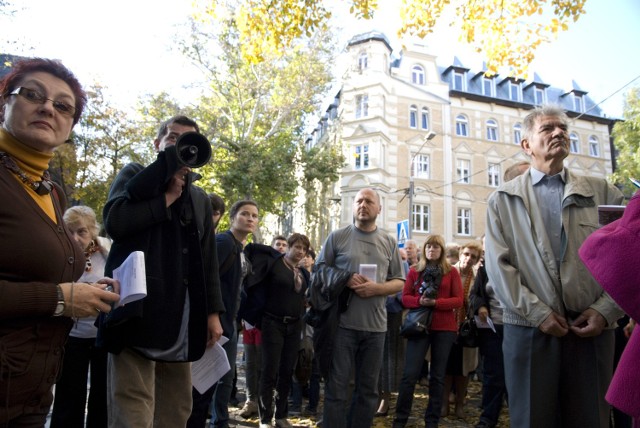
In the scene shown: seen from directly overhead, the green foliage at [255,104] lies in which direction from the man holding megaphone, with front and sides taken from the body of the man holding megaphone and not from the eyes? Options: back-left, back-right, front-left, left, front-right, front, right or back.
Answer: back-left

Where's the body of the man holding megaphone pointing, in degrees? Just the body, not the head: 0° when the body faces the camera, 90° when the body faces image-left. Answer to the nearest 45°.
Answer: approximately 315°

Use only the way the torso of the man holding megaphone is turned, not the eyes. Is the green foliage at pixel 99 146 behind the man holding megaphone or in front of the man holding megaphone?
behind
